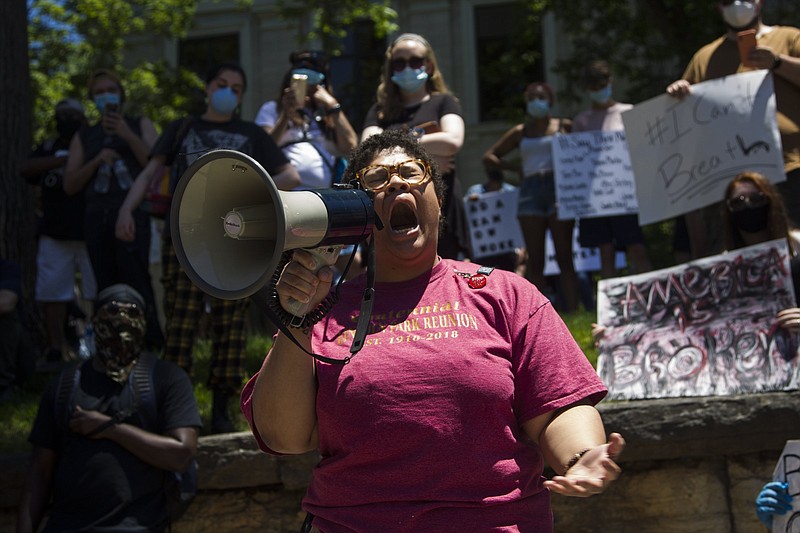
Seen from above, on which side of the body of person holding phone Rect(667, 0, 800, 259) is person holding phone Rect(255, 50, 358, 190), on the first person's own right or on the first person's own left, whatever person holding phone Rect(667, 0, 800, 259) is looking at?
on the first person's own right

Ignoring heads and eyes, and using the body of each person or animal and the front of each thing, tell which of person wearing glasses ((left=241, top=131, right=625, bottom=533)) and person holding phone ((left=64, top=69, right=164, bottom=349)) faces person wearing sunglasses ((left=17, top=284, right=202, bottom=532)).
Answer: the person holding phone

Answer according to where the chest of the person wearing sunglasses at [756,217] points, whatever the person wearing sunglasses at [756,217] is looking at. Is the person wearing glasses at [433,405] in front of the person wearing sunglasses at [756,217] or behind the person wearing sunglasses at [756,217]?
in front

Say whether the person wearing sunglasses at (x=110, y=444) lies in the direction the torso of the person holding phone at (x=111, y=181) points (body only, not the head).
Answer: yes

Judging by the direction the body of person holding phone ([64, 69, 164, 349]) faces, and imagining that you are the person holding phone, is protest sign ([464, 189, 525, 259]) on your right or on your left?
on your left

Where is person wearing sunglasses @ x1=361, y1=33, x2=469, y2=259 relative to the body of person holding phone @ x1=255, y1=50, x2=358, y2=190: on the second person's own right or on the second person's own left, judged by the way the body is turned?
on the second person's own left

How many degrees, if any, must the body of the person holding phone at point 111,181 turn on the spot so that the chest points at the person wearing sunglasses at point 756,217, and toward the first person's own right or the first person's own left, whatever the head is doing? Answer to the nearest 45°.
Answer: approximately 45° to the first person's own left

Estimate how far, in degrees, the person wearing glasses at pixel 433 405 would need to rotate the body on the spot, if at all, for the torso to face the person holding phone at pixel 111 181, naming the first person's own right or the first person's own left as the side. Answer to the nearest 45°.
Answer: approximately 135° to the first person's own right
